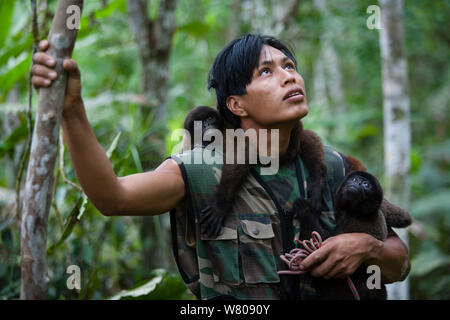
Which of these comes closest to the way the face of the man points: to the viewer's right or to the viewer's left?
to the viewer's right

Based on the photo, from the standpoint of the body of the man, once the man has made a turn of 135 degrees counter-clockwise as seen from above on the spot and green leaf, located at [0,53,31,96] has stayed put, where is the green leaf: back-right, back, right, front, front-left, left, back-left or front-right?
front-left

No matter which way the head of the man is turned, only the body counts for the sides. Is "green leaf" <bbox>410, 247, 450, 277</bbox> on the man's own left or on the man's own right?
on the man's own left

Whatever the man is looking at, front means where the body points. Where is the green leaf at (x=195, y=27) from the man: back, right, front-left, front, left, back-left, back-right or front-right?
back-left

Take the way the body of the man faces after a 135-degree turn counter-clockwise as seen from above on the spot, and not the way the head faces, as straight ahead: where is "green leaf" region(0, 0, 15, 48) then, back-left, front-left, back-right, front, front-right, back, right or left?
front-left

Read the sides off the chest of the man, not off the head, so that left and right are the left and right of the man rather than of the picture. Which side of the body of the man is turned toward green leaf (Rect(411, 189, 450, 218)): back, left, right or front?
left

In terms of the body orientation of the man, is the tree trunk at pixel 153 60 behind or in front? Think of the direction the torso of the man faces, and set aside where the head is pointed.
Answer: behind

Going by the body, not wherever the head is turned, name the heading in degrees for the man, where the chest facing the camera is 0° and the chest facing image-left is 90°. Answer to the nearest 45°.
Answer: approximately 315°
